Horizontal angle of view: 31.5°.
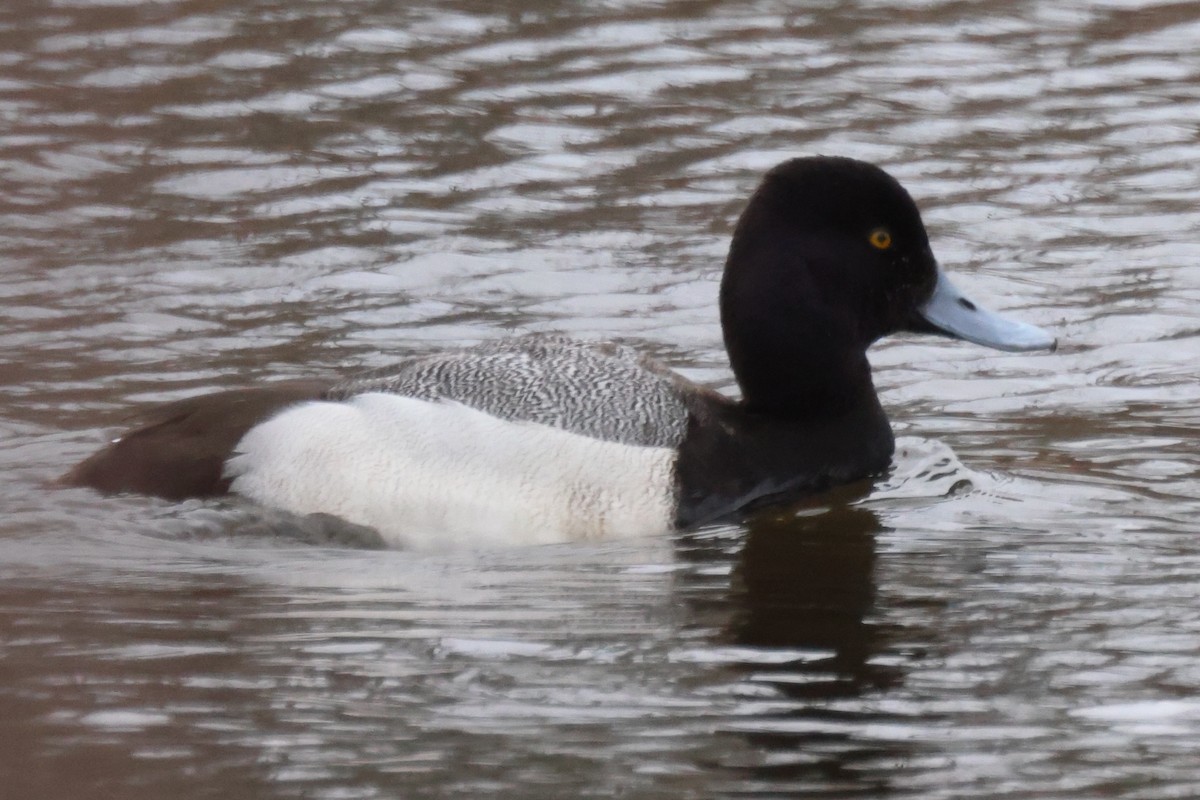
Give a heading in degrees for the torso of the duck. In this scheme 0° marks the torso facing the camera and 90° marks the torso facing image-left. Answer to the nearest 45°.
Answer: approximately 270°
